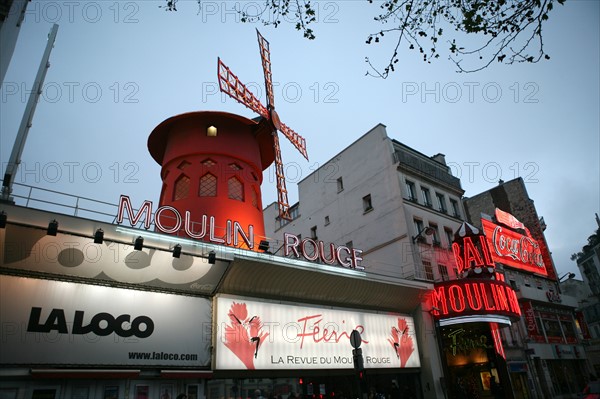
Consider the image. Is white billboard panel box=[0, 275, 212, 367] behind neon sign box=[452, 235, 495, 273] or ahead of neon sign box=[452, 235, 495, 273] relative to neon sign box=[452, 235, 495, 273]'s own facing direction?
ahead

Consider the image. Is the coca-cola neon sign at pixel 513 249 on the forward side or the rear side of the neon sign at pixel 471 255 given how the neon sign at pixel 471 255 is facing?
on the rear side

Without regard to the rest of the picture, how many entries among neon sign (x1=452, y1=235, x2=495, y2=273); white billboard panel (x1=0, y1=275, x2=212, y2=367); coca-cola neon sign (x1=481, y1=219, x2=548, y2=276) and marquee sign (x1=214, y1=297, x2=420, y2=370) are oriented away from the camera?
0

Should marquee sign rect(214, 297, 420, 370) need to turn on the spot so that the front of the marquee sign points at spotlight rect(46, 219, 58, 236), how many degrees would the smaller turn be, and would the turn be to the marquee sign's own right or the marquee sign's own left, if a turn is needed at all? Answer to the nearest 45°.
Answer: approximately 90° to the marquee sign's own right

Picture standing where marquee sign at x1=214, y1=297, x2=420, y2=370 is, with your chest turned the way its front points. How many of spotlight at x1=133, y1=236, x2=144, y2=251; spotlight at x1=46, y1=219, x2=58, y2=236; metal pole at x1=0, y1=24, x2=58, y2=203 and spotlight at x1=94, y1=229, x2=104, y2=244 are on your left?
0

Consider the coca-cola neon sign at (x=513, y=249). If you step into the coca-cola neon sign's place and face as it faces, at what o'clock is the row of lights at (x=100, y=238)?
The row of lights is roughly at 2 o'clock from the coca-cola neon sign.

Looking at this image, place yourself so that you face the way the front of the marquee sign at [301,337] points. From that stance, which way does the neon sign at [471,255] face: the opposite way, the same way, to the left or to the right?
the same way

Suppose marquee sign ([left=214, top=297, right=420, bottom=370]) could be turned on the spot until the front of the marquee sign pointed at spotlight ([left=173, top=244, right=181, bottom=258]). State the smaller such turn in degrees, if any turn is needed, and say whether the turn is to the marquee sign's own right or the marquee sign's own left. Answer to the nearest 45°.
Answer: approximately 90° to the marquee sign's own right

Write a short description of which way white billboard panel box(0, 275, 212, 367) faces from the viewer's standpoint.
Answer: facing the viewer and to the right of the viewer

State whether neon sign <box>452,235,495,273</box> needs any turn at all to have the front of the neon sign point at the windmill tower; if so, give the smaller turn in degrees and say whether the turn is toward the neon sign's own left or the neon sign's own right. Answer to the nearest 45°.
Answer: approximately 90° to the neon sign's own right

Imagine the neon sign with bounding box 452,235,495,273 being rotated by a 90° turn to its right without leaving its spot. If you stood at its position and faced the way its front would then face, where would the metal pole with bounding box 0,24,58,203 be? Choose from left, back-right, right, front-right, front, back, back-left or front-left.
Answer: left

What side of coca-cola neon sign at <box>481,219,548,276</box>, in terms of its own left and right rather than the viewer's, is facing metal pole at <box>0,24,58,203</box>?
right

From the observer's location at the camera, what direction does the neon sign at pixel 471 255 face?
facing the viewer and to the left of the viewer

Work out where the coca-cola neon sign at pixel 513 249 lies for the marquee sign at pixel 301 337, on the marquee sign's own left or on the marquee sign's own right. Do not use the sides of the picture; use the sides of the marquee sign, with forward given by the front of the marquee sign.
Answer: on the marquee sign's own left
